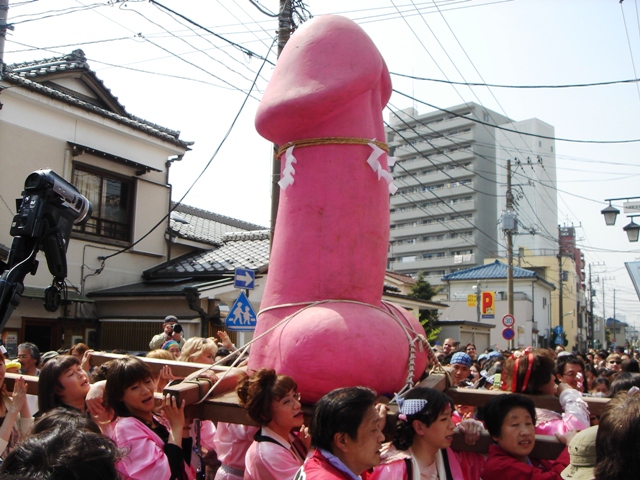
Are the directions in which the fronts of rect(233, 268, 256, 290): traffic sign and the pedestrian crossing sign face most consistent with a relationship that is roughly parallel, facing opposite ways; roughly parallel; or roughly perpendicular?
roughly parallel

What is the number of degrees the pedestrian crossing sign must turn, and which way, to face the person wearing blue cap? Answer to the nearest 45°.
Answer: approximately 45° to its left

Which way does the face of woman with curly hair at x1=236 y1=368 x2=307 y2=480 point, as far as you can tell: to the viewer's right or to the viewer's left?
to the viewer's right

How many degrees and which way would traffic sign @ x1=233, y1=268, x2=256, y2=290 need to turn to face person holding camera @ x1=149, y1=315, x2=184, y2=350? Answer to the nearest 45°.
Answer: approximately 45° to its right

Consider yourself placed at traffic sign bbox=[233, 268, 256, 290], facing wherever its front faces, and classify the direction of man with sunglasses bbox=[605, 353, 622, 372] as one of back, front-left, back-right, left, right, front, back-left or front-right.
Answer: left

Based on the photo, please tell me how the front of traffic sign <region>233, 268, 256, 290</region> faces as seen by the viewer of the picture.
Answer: facing the viewer

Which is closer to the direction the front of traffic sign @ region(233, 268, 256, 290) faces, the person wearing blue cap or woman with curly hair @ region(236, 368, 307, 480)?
the woman with curly hair

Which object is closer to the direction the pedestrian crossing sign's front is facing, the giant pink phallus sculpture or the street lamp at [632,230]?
the giant pink phallus sculpture

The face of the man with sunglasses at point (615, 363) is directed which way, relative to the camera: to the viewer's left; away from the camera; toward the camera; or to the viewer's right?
toward the camera

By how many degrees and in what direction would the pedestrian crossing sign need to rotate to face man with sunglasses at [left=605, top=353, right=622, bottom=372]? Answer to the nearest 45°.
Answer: approximately 90° to its left

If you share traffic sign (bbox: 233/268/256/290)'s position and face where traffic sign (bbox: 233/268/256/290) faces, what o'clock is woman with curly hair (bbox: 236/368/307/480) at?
The woman with curly hair is roughly at 12 o'clock from the traffic sign.

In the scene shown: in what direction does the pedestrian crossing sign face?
toward the camera

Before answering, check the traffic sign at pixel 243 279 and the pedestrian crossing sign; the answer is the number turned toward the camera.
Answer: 2
